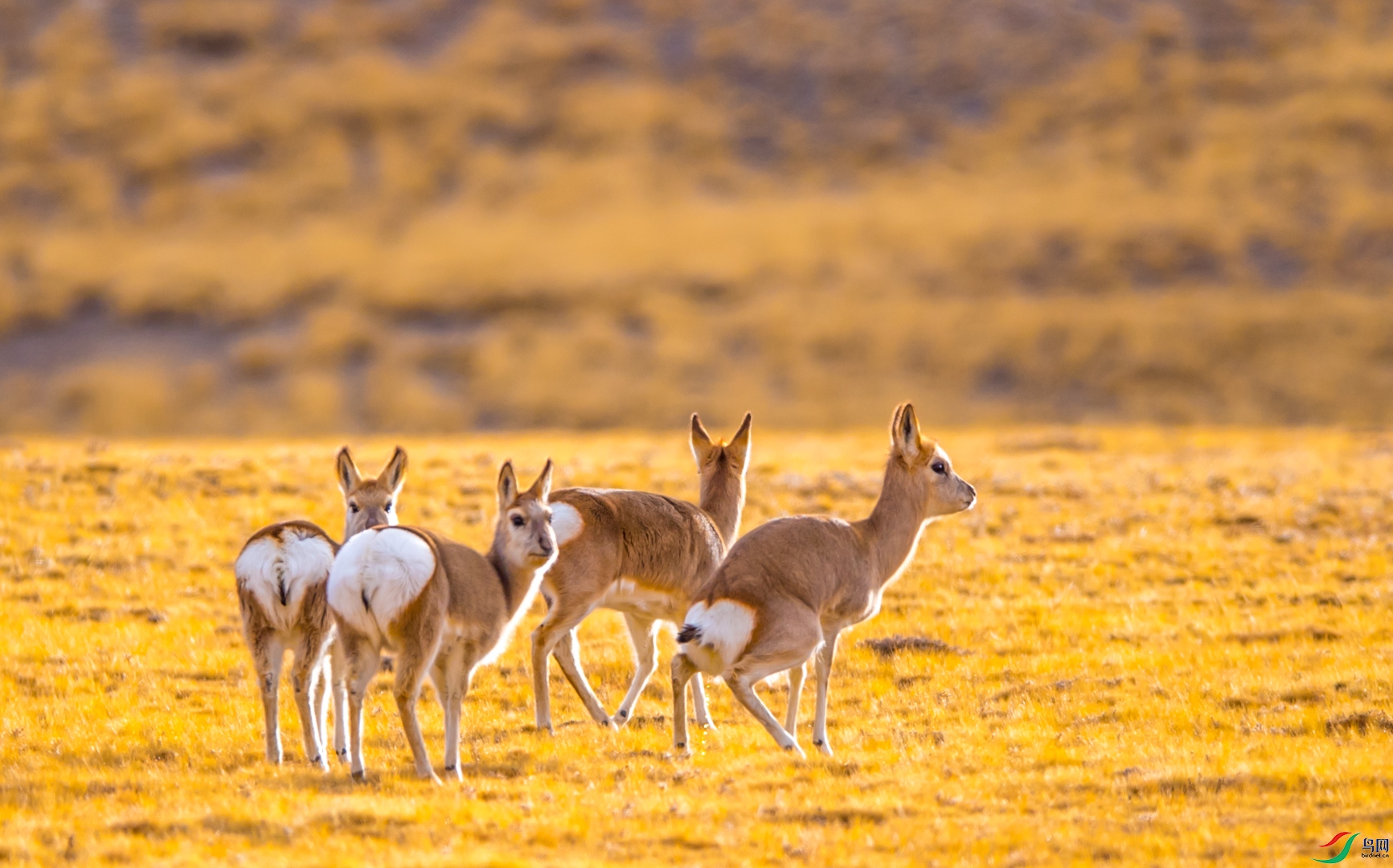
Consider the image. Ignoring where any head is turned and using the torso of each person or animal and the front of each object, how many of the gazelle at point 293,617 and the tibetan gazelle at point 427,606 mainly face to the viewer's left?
0

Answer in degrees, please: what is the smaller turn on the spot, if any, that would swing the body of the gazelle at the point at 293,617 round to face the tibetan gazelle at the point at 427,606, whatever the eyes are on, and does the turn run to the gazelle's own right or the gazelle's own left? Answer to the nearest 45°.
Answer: approximately 90° to the gazelle's own right

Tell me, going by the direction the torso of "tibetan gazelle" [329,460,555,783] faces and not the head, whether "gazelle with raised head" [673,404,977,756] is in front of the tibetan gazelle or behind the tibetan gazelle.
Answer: in front

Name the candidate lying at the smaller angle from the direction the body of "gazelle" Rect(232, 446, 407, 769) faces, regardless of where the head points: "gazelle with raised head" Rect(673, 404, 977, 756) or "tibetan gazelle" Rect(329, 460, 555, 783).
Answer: the gazelle with raised head

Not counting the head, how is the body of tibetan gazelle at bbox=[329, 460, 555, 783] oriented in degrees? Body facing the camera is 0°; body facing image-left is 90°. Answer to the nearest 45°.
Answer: approximately 225°

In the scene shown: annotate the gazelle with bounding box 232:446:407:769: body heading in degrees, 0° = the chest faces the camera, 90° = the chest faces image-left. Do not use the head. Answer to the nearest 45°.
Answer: approximately 225°

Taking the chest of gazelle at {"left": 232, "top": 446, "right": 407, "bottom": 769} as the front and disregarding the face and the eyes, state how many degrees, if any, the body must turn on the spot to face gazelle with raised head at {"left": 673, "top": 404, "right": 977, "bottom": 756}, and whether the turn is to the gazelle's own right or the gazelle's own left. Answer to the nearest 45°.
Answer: approximately 45° to the gazelle's own right
